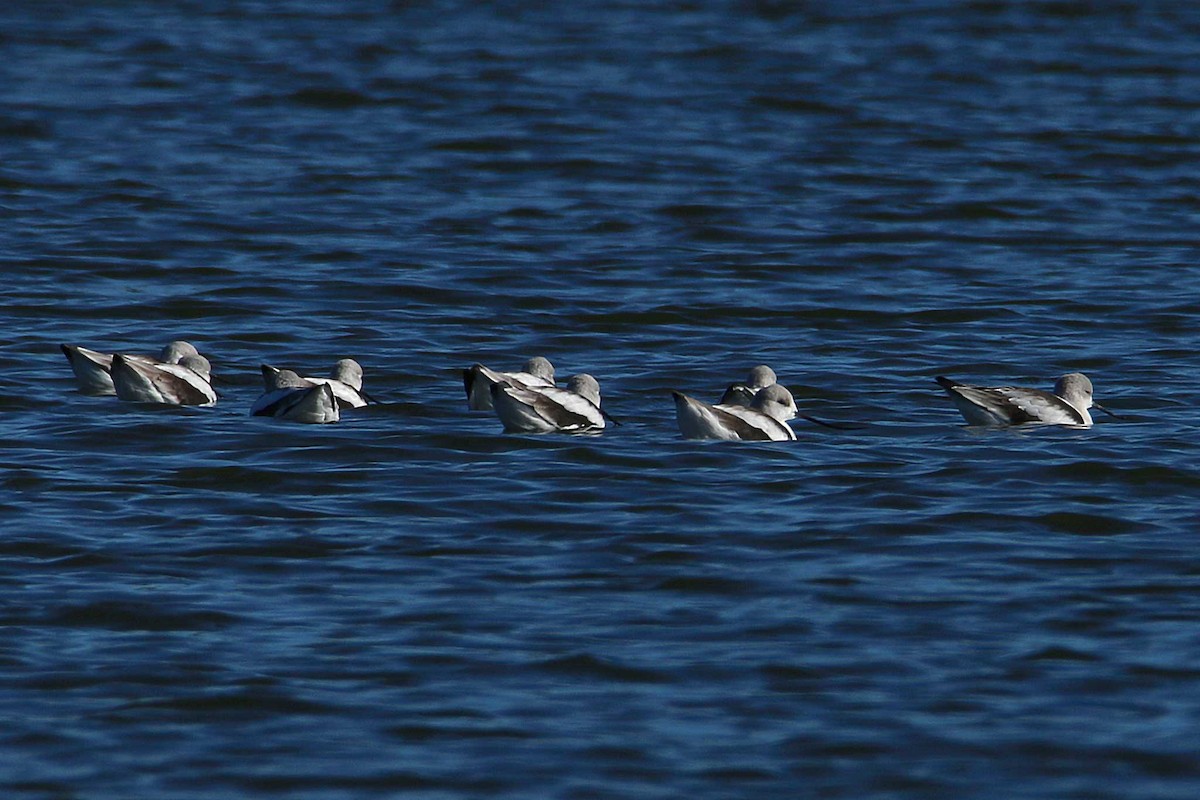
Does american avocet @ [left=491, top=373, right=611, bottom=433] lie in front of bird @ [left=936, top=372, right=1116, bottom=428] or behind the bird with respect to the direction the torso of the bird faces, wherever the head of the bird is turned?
behind

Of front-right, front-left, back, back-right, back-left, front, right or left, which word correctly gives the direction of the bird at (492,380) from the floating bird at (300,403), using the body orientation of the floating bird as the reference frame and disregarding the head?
front

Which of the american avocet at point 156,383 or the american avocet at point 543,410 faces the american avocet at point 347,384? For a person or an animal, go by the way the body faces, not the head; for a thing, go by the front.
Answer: the american avocet at point 156,383

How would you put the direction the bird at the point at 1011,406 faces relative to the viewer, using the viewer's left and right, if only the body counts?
facing to the right of the viewer

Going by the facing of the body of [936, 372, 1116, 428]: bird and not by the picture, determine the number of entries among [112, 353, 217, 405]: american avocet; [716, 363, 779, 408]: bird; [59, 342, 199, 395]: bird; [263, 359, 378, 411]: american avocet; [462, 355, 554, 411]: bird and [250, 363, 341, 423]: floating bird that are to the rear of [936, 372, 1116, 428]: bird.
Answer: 6

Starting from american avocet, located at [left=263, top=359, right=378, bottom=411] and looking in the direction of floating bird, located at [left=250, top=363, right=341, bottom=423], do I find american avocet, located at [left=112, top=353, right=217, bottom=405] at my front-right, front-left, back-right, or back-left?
front-right

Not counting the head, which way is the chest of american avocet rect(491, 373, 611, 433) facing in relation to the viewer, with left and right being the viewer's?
facing to the right of the viewer

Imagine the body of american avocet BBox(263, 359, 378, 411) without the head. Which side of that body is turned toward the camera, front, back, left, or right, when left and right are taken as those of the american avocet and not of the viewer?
right

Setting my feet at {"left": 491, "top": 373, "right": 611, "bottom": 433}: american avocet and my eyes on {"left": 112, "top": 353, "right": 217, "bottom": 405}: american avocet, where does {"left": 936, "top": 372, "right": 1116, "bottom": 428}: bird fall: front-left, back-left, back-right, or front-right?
back-right

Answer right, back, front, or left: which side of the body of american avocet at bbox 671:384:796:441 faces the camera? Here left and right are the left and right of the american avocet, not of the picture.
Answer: right

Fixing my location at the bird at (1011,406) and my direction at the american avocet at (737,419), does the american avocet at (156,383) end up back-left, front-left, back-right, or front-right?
front-right

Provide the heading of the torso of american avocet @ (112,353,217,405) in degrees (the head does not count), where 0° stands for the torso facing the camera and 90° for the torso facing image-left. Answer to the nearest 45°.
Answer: approximately 270°

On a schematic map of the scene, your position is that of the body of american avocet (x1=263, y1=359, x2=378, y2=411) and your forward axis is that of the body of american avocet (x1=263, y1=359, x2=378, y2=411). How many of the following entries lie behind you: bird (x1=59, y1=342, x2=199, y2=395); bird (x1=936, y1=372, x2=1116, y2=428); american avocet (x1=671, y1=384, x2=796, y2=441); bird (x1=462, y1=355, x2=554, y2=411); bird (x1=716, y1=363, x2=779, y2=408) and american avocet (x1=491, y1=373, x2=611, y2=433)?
1

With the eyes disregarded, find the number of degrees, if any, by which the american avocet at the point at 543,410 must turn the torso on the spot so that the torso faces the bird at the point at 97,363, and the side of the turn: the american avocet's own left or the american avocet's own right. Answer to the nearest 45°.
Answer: approximately 180°

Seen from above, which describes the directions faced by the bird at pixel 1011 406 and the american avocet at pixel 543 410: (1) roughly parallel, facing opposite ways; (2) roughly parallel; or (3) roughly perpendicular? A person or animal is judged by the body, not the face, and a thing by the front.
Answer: roughly parallel
